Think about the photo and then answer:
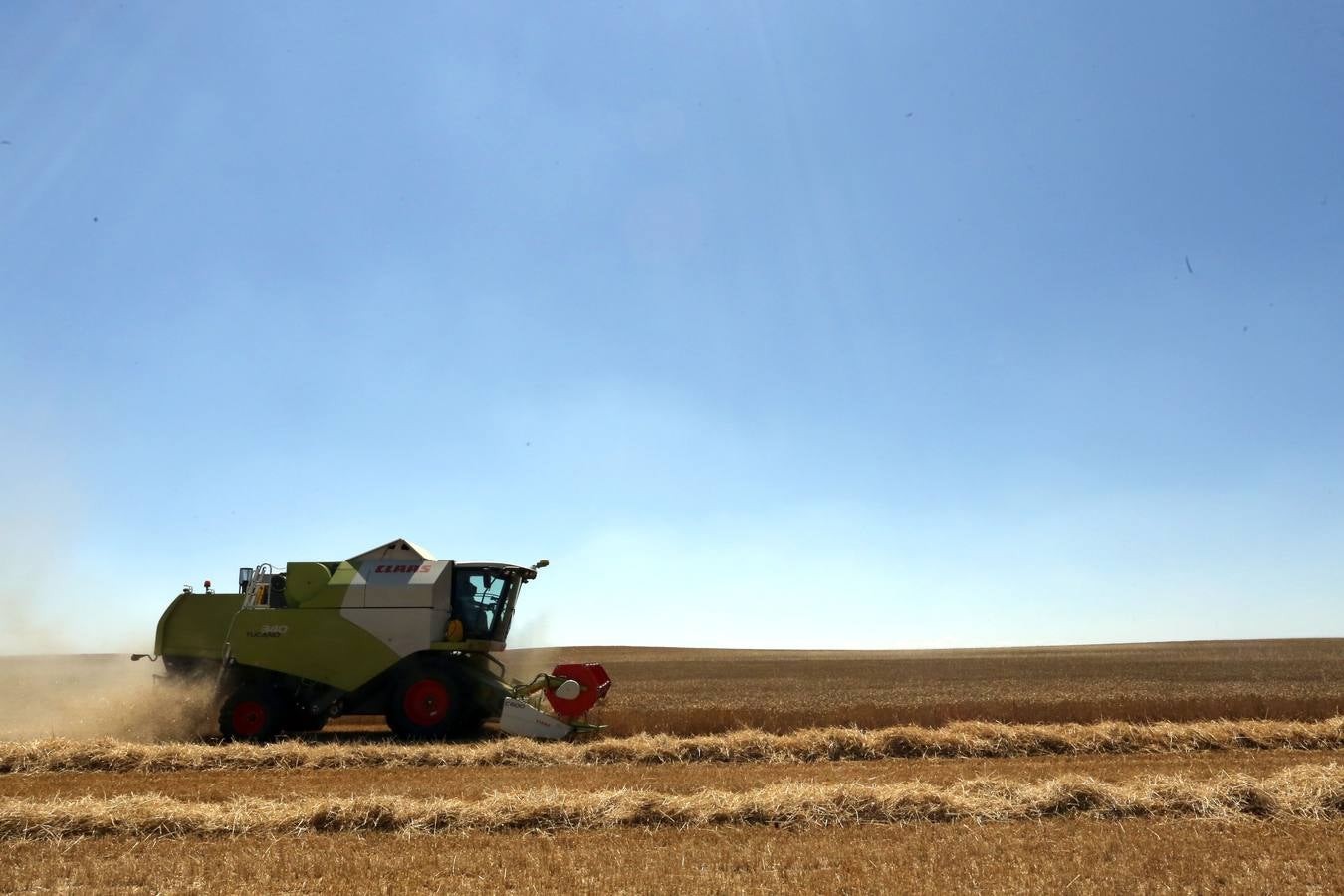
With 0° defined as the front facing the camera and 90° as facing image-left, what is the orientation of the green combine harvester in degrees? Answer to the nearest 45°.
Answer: approximately 270°
